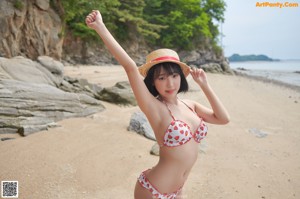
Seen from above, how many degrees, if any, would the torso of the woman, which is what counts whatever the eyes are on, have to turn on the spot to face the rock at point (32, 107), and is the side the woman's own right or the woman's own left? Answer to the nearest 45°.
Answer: approximately 180°

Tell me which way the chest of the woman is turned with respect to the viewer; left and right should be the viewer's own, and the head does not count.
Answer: facing the viewer and to the right of the viewer

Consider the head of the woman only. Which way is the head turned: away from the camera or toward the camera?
toward the camera

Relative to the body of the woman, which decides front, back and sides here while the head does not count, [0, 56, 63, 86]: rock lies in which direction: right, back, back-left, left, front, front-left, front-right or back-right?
back
